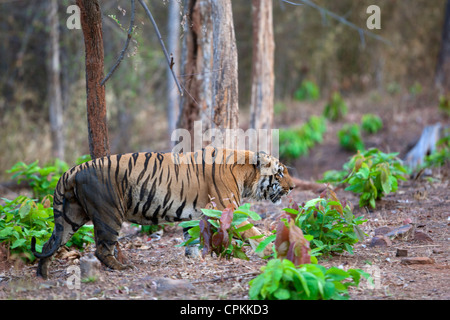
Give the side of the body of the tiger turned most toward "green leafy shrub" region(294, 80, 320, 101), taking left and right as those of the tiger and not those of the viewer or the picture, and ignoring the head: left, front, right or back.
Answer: left

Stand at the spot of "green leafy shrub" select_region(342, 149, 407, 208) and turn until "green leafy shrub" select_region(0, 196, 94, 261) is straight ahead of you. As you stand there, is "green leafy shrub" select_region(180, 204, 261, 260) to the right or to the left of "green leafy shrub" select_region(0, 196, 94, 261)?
left

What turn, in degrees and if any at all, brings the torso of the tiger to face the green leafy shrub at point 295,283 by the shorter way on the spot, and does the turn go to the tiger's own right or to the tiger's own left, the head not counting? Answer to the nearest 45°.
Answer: approximately 45° to the tiger's own right

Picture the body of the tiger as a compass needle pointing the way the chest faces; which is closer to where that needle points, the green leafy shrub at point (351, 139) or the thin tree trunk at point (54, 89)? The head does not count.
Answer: the green leafy shrub

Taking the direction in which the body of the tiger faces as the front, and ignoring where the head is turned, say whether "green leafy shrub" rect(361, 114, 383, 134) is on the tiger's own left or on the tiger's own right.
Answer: on the tiger's own left

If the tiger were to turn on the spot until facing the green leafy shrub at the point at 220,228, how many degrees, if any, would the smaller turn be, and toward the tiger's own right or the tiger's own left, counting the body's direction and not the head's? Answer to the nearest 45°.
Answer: approximately 45° to the tiger's own right

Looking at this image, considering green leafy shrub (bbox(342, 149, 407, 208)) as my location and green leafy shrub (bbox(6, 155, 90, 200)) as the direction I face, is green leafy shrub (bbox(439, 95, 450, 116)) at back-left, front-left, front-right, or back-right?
back-right

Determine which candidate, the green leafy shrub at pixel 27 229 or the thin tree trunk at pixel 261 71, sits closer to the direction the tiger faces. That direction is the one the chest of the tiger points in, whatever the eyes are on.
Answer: the thin tree trunk

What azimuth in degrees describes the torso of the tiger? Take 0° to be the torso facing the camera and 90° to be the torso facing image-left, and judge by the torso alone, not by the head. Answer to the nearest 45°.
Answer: approximately 270°

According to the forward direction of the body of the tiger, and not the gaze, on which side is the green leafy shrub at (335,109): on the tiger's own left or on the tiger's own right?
on the tiger's own left

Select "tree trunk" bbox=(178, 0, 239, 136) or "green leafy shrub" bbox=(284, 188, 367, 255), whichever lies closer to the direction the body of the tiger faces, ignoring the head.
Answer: the green leafy shrub

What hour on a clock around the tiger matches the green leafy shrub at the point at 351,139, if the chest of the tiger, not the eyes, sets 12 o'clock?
The green leafy shrub is roughly at 10 o'clock from the tiger.

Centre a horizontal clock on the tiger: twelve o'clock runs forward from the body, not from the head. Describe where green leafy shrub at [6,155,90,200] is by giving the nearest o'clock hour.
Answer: The green leafy shrub is roughly at 8 o'clock from the tiger.
